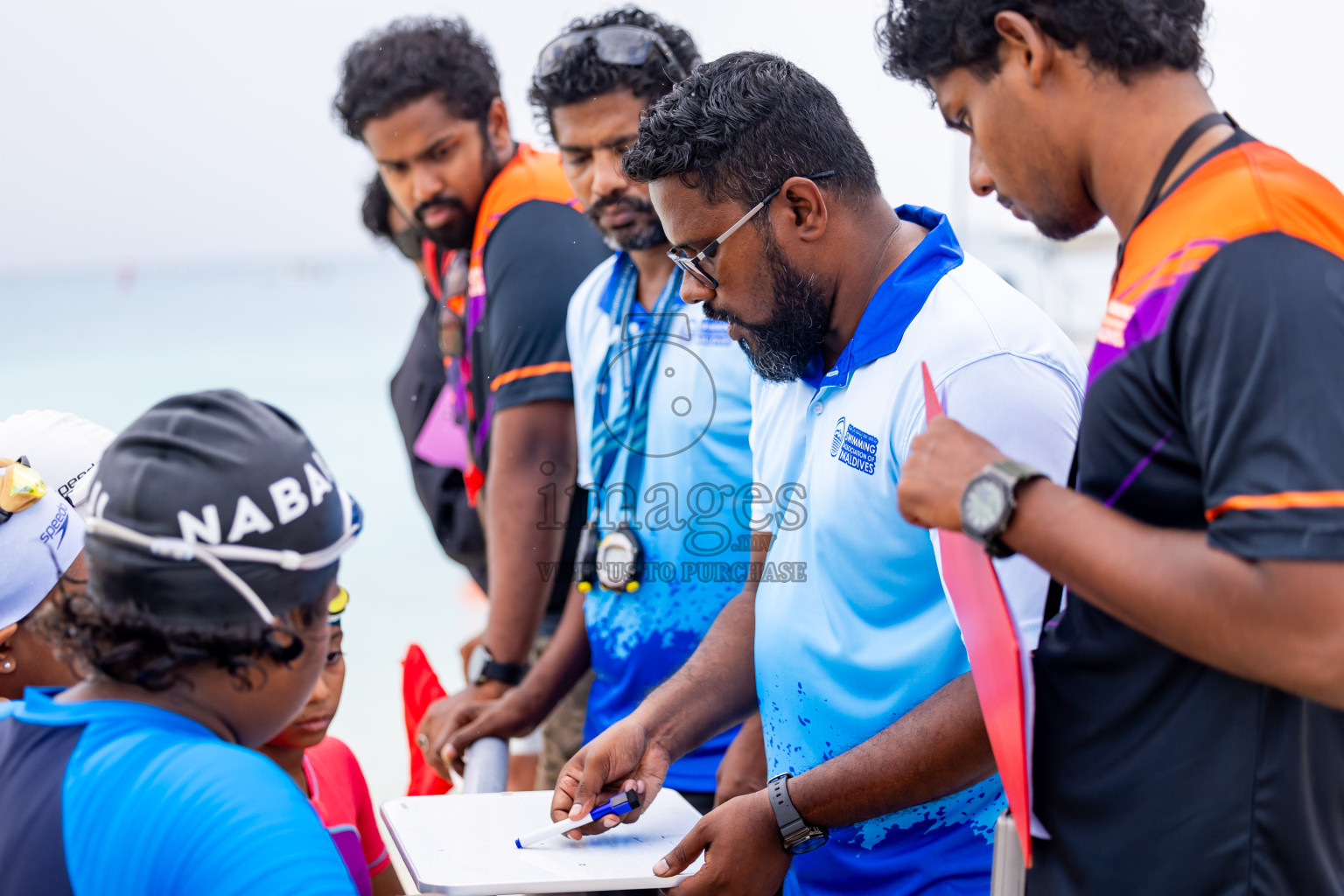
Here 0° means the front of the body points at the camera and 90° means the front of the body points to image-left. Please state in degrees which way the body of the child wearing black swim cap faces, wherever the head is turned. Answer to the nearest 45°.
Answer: approximately 225°

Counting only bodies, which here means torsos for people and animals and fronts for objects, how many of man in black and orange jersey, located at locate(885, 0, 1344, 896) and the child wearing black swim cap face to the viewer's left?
1

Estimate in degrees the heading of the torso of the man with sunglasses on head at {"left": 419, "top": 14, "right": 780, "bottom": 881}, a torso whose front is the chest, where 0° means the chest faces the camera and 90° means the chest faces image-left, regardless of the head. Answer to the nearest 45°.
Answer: approximately 45°

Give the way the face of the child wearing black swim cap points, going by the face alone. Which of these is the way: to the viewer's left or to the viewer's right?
to the viewer's right

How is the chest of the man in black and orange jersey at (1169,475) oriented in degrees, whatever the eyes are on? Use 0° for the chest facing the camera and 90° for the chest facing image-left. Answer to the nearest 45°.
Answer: approximately 90°

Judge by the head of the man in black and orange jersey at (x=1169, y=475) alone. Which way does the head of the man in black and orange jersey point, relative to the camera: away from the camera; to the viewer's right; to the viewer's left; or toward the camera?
to the viewer's left

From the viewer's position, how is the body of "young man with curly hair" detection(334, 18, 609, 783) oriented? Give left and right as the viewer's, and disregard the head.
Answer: facing the viewer and to the left of the viewer

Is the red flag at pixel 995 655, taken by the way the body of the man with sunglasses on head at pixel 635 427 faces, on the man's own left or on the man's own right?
on the man's own left

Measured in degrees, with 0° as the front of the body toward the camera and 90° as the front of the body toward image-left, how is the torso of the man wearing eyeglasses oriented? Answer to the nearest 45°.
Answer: approximately 45°
